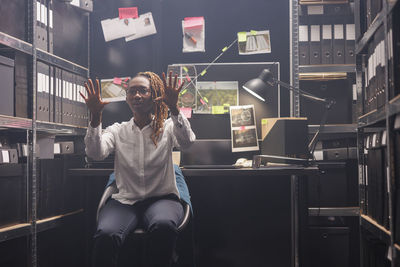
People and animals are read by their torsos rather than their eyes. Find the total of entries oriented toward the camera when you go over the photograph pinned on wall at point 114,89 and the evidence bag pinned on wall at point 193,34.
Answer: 2

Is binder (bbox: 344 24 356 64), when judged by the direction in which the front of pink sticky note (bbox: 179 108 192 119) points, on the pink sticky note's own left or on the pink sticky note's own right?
on the pink sticky note's own left

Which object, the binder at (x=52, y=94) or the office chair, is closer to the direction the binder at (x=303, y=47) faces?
the office chair

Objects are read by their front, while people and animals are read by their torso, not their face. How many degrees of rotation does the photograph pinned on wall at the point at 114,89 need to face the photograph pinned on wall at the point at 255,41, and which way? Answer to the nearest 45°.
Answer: approximately 90° to its left

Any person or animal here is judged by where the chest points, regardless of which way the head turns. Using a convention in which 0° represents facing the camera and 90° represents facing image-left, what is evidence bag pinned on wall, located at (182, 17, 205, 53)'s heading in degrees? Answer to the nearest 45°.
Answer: approximately 0°

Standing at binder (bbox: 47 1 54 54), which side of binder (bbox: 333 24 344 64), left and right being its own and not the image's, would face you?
right
